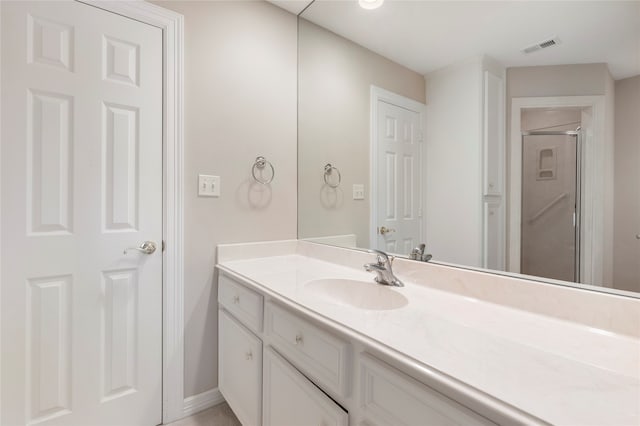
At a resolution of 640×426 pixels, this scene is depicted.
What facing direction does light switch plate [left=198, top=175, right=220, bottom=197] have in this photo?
toward the camera

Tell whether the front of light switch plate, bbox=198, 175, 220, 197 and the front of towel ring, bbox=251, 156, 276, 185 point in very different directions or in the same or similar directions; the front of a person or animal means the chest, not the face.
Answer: same or similar directions

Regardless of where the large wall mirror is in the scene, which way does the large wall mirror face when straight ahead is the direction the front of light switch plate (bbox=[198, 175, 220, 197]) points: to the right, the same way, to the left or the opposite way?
to the right

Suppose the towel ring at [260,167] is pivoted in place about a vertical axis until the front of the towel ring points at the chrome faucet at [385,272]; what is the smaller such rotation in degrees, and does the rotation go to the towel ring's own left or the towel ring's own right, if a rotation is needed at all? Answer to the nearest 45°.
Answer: approximately 45° to the towel ring's own left

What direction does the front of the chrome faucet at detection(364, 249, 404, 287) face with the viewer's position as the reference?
facing the viewer and to the left of the viewer

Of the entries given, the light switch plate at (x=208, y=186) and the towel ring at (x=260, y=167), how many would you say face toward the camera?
2

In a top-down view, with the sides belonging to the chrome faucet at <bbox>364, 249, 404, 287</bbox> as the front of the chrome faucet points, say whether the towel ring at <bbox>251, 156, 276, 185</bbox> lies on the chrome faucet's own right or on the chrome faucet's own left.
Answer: on the chrome faucet's own right

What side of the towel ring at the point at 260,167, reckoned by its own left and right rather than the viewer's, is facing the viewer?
front

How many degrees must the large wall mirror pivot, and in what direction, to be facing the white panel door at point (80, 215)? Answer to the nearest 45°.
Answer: approximately 45° to its right
